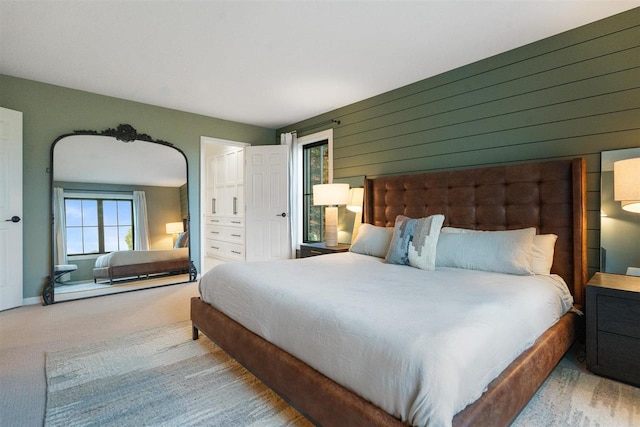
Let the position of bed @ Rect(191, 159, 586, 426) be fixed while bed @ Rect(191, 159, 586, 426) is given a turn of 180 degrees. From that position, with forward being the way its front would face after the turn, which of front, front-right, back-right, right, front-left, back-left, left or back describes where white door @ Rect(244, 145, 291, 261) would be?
left

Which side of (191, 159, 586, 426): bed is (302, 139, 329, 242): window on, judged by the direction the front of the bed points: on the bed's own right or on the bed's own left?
on the bed's own right

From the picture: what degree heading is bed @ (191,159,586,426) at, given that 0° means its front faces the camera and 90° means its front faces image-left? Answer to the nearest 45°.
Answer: approximately 45°

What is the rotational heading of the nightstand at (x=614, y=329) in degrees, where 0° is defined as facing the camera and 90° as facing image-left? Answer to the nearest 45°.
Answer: approximately 45°

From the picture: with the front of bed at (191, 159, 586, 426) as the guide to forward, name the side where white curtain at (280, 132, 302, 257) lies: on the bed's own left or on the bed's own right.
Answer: on the bed's own right

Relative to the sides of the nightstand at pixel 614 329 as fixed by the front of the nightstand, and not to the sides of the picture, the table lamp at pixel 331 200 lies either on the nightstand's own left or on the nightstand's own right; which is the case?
on the nightstand's own right
